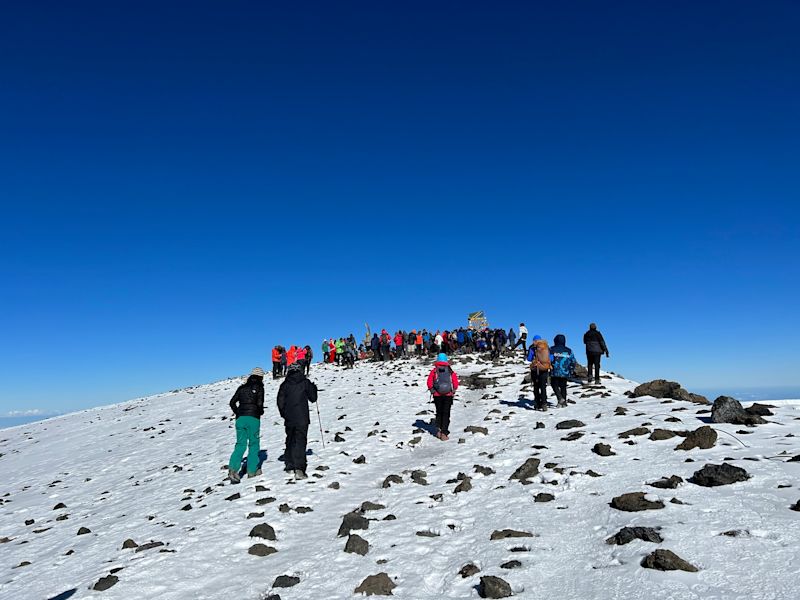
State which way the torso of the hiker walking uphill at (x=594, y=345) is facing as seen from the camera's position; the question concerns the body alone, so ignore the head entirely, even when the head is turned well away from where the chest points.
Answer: away from the camera

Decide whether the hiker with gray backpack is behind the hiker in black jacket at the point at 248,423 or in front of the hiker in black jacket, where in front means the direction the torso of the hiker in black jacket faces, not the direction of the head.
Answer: in front

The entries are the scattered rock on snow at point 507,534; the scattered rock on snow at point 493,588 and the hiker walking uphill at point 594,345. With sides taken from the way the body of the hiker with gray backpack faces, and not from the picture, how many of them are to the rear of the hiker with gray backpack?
2

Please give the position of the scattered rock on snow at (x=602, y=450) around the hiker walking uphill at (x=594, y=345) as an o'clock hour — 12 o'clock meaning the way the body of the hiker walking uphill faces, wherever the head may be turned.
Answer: The scattered rock on snow is roughly at 6 o'clock from the hiker walking uphill.

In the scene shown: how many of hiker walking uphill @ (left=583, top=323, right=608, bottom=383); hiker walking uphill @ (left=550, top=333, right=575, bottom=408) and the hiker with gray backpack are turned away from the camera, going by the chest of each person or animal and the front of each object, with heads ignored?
3

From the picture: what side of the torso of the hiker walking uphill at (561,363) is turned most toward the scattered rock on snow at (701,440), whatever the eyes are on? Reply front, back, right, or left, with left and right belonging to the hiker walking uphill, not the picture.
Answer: back

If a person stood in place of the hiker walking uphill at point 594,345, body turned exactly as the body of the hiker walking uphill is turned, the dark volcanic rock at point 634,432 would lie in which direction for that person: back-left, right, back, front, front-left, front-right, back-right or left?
back

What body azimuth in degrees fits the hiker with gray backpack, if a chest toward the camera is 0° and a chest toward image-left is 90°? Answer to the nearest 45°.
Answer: approximately 180°

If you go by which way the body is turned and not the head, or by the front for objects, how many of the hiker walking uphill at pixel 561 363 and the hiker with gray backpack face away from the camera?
2

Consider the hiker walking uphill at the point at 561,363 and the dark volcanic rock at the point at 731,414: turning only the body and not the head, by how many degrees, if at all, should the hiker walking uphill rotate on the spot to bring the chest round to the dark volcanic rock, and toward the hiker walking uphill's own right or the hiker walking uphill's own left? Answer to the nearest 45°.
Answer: approximately 135° to the hiker walking uphill's own right

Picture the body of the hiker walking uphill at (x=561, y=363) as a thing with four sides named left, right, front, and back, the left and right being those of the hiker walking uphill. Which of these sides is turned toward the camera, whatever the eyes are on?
back

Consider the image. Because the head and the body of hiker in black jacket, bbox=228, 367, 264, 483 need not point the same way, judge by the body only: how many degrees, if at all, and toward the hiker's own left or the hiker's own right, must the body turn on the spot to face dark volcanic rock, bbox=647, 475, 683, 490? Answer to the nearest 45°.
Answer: approximately 90° to the hiker's own right

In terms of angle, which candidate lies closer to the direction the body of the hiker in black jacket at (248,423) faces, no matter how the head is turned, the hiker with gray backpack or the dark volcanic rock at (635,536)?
the hiker with gray backpack

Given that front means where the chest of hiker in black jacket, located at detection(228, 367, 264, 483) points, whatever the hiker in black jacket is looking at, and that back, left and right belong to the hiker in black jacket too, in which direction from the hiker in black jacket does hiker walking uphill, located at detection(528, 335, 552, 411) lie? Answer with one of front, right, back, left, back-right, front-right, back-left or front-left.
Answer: front-right
